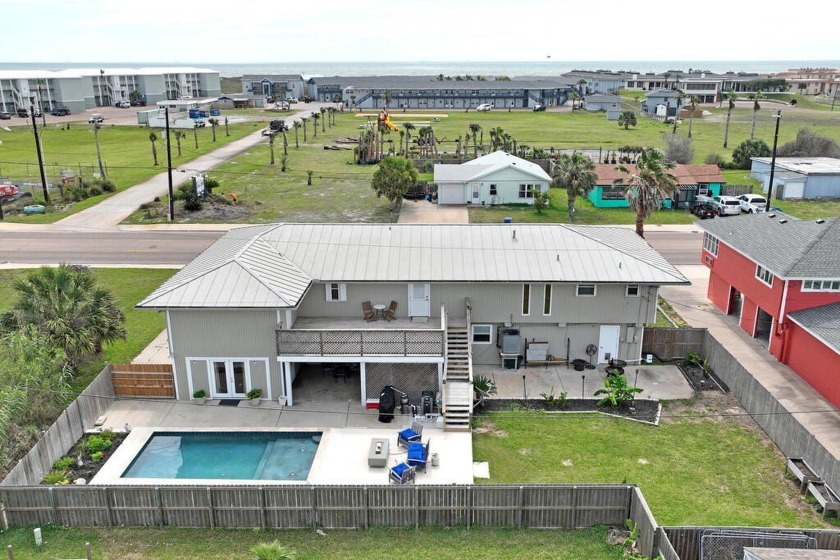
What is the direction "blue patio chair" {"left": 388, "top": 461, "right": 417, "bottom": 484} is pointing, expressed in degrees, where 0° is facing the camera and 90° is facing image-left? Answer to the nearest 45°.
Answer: approximately 135°

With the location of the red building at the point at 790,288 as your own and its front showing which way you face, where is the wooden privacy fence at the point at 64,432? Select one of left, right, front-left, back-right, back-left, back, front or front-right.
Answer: front

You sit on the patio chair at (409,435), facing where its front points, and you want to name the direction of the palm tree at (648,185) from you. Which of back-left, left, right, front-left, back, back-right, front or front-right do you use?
back

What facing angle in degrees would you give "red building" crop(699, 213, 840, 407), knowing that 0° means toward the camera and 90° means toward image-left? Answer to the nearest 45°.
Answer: approximately 45°

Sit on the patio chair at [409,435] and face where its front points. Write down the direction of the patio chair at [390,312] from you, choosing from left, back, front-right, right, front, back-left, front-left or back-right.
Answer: back-right

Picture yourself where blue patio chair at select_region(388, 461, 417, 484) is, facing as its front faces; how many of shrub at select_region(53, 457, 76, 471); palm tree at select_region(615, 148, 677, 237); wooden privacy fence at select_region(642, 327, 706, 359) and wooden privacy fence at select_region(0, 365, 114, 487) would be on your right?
2

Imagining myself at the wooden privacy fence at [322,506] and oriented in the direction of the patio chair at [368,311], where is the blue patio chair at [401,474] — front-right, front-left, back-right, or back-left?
front-right

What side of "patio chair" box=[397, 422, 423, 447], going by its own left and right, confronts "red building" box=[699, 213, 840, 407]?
back

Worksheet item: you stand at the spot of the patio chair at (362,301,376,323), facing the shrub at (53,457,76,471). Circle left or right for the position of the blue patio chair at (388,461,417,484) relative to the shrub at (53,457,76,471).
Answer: left

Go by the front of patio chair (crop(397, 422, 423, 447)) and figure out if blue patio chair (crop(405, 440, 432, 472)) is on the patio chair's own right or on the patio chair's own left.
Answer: on the patio chair's own left

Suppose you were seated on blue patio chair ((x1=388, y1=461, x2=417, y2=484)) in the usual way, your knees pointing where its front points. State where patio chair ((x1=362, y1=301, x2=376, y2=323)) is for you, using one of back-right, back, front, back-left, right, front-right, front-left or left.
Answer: front-right

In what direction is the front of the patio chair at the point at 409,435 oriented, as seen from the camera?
facing the viewer and to the left of the viewer

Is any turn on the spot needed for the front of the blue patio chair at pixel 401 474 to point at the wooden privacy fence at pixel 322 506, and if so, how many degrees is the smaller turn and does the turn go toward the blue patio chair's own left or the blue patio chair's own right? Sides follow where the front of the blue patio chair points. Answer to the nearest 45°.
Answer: approximately 90° to the blue patio chair's own left

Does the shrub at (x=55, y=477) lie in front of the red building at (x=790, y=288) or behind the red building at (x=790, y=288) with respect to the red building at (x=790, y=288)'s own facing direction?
in front

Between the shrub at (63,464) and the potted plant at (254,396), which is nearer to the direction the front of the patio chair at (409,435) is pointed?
the shrub

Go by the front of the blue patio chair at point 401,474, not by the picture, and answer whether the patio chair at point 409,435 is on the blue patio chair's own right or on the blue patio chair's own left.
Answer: on the blue patio chair's own right

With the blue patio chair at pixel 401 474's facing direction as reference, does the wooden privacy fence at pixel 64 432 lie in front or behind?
in front

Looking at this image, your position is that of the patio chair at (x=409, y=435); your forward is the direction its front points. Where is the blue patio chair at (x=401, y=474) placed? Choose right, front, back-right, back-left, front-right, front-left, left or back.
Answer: front-left
